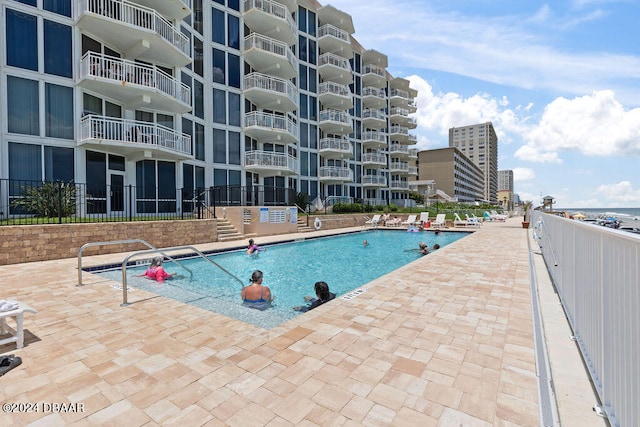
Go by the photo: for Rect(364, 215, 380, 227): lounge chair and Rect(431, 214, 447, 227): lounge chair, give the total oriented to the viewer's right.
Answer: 0

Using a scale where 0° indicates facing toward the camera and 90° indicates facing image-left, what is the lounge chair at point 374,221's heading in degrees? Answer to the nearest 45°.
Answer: approximately 45°

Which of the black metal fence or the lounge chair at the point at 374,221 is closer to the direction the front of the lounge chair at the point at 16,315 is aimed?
the lounge chair

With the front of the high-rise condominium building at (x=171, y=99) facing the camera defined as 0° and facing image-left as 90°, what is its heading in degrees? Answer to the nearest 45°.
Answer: approximately 315°

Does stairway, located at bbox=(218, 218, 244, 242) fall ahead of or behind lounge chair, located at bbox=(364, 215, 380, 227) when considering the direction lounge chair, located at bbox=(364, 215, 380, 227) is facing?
ahead

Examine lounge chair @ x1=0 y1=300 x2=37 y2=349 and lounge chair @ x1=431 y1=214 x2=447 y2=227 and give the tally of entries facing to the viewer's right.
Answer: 1

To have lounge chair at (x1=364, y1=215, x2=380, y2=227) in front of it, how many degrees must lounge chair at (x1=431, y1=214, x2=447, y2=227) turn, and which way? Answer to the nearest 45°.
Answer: approximately 45° to its right

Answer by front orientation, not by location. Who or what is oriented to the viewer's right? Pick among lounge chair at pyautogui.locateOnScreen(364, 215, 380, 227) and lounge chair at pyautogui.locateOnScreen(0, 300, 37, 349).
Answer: lounge chair at pyautogui.locateOnScreen(0, 300, 37, 349)

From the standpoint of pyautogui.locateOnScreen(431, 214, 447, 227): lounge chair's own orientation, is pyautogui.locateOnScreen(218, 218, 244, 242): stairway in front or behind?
in front
